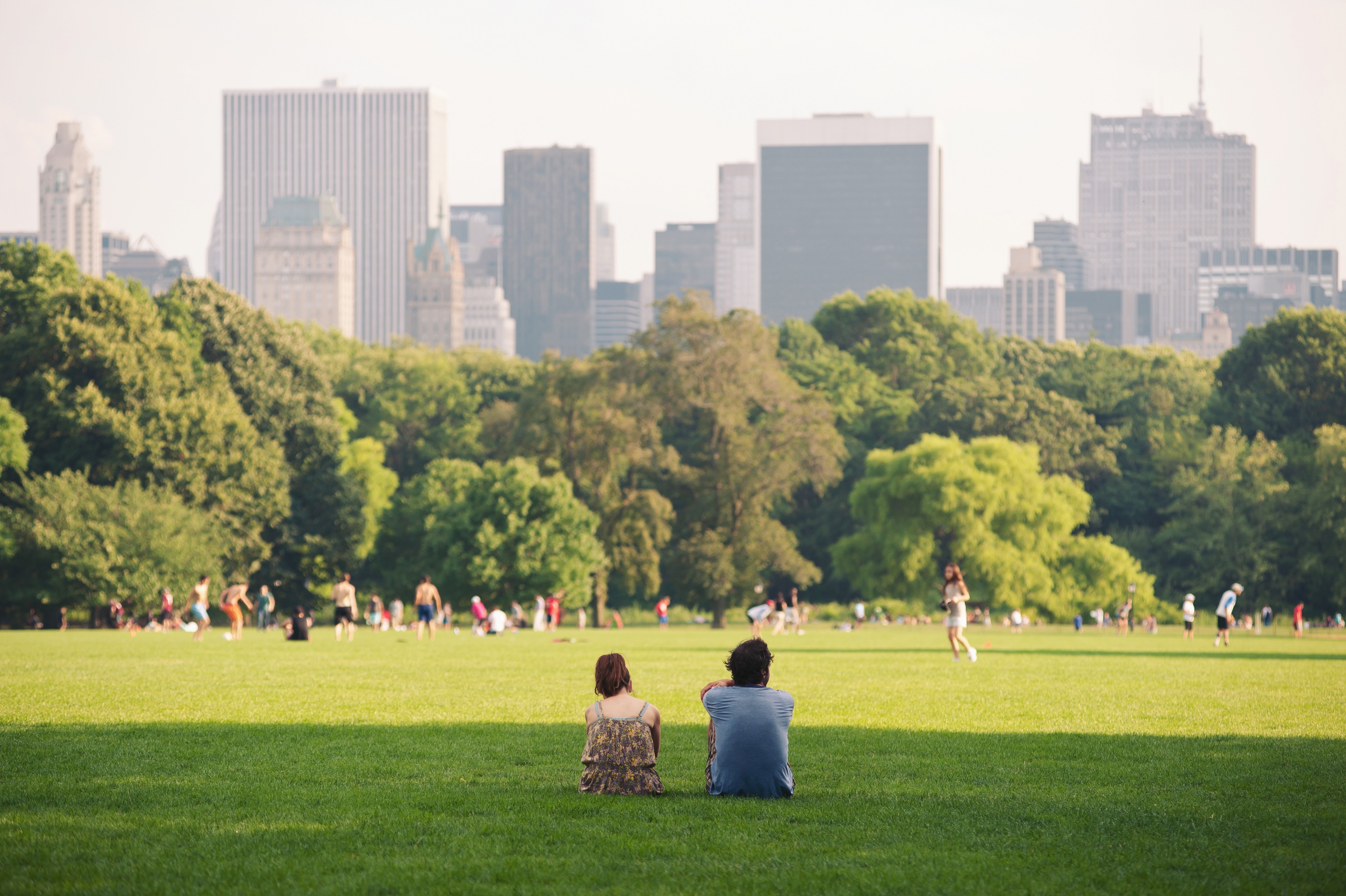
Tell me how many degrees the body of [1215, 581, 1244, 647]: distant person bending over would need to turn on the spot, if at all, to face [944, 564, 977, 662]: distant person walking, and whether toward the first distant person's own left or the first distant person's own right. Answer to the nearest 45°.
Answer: approximately 90° to the first distant person's own right

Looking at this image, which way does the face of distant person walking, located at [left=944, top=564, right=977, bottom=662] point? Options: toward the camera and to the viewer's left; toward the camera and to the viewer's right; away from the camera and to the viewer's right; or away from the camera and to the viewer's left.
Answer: toward the camera and to the viewer's left

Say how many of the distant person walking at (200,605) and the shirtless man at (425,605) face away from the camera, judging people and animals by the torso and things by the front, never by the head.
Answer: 1

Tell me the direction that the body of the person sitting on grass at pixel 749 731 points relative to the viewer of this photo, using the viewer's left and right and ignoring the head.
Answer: facing away from the viewer

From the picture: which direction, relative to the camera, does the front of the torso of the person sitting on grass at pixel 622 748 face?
away from the camera

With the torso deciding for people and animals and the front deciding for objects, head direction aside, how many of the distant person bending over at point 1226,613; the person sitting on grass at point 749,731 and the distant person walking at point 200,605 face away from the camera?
1

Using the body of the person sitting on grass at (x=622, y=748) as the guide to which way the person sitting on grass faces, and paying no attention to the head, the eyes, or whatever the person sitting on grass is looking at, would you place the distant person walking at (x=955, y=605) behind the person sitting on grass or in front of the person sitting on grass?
in front

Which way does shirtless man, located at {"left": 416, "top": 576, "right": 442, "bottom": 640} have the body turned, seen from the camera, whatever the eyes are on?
away from the camera
